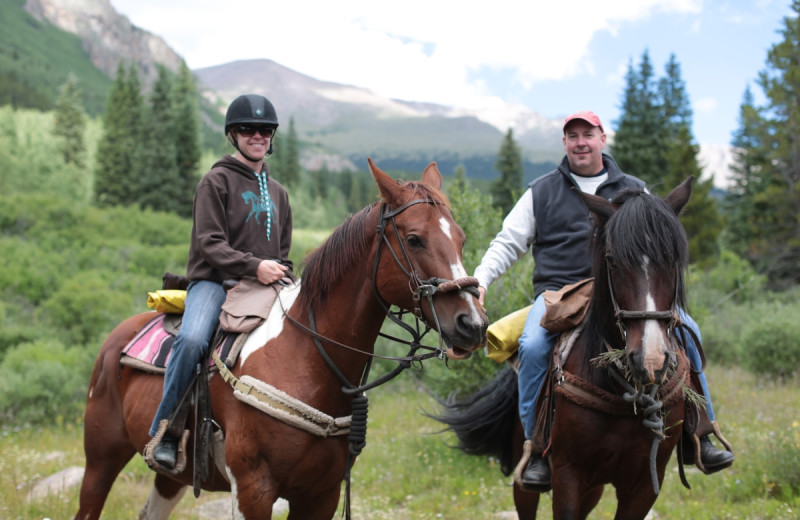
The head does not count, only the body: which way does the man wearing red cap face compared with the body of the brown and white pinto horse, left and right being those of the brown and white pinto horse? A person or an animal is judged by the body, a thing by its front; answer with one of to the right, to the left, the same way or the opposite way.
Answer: to the right

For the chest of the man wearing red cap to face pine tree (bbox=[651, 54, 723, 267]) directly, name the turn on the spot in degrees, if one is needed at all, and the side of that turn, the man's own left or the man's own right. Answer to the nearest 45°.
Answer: approximately 180°

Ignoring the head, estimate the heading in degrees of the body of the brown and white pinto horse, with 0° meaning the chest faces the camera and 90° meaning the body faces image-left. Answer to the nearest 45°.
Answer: approximately 315°

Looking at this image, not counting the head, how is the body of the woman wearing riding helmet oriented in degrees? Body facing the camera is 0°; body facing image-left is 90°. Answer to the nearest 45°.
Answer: approximately 315°

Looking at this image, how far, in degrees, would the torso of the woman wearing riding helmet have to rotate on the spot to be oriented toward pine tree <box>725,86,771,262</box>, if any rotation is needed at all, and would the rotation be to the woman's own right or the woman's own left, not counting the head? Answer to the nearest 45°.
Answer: approximately 90° to the woman's own left

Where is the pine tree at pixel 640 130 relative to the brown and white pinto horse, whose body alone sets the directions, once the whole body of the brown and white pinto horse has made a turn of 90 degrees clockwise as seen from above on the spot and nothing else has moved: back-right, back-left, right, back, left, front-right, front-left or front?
back

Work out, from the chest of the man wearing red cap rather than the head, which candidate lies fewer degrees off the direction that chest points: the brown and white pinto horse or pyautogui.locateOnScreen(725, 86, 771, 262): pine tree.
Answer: the brown and white pinto horse

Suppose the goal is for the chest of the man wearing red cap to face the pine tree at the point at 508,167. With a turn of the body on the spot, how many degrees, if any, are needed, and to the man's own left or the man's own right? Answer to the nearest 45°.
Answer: approximately 180°

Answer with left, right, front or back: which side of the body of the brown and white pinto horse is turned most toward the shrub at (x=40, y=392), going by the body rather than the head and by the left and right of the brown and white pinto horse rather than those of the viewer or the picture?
back

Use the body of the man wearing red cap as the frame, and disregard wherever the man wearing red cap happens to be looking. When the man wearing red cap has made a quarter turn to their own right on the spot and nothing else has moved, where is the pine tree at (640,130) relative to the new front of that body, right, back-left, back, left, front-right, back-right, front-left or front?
right
